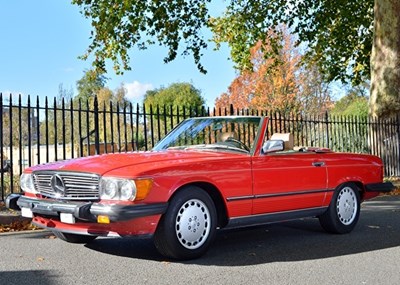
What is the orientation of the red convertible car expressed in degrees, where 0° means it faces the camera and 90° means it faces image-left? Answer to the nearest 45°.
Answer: approximately 45°

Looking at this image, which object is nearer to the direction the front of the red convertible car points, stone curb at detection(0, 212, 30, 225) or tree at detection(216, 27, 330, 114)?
the stone curb

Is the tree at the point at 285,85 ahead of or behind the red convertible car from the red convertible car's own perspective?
behind

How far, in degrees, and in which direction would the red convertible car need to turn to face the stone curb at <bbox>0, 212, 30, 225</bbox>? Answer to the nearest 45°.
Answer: approximately 90° to its right

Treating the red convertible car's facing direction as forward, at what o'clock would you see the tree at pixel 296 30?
The tree is roughly at 5 o'clock from the red convertible car.

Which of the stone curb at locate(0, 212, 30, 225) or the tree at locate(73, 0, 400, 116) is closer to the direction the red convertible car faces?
the stone curb
